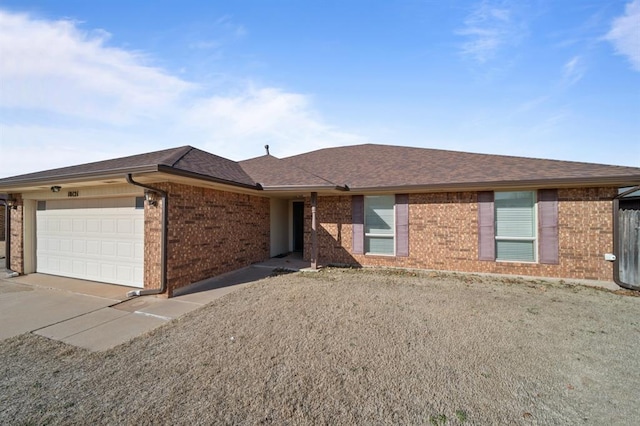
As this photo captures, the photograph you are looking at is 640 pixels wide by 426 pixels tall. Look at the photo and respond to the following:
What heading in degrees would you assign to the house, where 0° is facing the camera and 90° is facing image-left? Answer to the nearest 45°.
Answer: approximately 0°
